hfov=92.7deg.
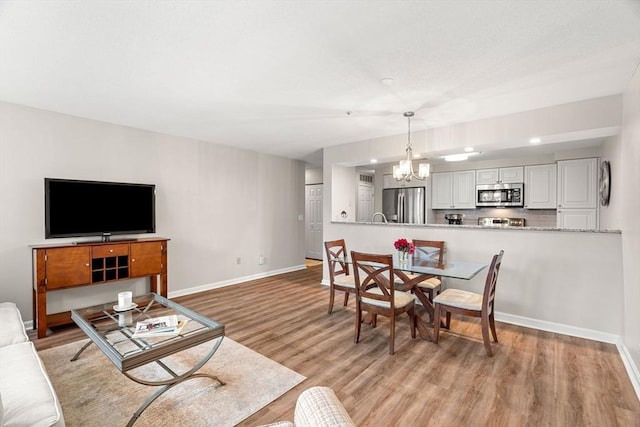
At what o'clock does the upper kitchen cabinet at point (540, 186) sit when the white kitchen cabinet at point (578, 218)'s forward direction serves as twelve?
The upper kitchen cabinet is roughly at 4 o'clock from the white kitchen cabinet.

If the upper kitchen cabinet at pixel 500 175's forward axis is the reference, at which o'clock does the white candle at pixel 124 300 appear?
The white candle is roughly at 1 o'clock from the upper kitchen cabinet.

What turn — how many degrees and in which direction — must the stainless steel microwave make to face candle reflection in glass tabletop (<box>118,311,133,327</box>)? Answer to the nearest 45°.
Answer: approximately 45° to its right

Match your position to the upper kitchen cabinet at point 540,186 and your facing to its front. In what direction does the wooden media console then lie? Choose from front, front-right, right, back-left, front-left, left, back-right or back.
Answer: front-right

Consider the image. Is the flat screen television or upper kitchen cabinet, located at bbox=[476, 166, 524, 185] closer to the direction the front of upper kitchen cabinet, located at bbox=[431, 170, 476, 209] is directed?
the flat screen television

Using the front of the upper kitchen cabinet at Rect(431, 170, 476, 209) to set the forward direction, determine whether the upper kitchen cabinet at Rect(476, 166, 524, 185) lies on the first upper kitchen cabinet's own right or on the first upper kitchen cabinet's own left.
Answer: on the first upper kitchen cabinet's own left

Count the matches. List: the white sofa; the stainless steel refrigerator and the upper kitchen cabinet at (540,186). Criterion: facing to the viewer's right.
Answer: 1

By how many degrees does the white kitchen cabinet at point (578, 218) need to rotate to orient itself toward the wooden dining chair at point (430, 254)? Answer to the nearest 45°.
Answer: approximately 45° to its right

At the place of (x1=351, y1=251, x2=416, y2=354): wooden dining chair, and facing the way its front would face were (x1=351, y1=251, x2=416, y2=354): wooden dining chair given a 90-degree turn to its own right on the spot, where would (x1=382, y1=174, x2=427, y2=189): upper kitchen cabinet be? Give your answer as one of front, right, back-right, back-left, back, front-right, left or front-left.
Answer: back-left

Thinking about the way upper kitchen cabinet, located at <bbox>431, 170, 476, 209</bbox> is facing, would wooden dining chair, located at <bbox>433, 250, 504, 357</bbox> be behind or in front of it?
in front

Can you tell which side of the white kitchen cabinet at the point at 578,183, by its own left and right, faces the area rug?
front

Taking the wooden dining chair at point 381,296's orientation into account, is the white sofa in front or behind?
behind

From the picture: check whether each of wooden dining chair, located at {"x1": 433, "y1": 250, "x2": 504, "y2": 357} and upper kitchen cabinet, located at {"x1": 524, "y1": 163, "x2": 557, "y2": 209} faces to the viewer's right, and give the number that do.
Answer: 0

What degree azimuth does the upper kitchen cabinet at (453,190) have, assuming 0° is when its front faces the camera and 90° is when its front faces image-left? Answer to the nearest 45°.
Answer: approximately 0°
